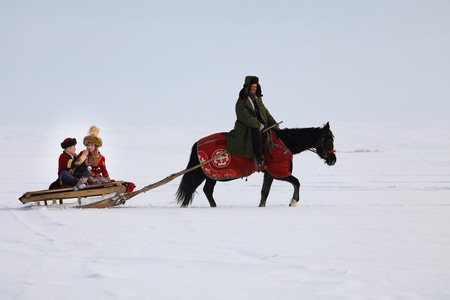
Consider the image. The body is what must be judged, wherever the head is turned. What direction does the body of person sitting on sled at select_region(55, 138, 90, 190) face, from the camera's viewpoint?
to the viewer's right

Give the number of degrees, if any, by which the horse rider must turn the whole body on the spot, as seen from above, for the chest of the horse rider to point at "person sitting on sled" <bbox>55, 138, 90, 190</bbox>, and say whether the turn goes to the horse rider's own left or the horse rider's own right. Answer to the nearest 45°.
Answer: approximately 135° to the horse rider's own right

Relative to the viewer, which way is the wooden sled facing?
to the viewer's right

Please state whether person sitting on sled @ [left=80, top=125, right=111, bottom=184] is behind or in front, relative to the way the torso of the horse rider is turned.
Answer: behind

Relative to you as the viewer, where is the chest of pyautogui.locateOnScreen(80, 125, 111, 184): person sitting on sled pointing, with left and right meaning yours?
facing the viewer and to the left of the viewer

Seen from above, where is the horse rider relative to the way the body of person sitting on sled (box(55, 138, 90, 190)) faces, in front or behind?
in front

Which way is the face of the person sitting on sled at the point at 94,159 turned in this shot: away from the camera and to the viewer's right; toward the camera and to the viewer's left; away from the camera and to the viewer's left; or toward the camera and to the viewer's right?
toward the camera and to the viewer's left

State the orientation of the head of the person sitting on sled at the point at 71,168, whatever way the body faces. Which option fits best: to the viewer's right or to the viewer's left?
to the viewer's right
